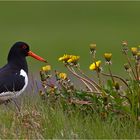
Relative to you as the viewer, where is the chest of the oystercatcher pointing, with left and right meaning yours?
facing to the right of the viewer
